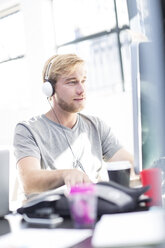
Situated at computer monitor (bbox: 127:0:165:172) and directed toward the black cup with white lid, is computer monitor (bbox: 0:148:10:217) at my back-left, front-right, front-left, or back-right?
front-left

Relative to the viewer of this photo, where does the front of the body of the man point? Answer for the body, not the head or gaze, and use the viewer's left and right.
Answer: facing the viewer and to the right of the viewer

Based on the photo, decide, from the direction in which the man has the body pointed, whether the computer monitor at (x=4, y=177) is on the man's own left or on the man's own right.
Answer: on the man's own right

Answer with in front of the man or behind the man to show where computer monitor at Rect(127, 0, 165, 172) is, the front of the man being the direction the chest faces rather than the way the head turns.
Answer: in front
